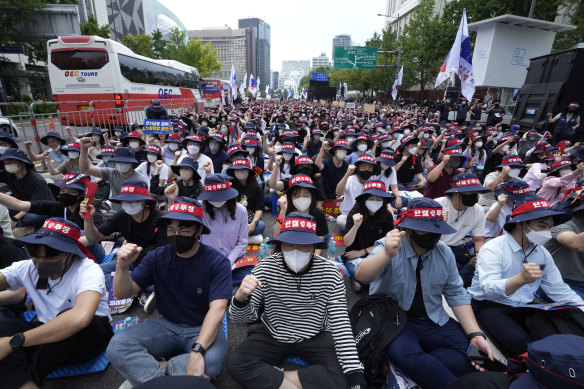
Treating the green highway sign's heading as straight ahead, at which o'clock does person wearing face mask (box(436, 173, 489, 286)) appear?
The person wearing face mask is roughly at 12 o'clock from the green highway sign.

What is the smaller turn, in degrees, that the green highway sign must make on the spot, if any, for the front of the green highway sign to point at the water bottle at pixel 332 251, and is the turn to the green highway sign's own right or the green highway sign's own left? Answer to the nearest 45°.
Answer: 0° — it already faces it

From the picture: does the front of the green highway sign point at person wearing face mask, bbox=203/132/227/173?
yes

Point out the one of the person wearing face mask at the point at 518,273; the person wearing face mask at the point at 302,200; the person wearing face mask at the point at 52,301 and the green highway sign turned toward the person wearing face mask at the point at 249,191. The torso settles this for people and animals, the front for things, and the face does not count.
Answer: the green highway sign
